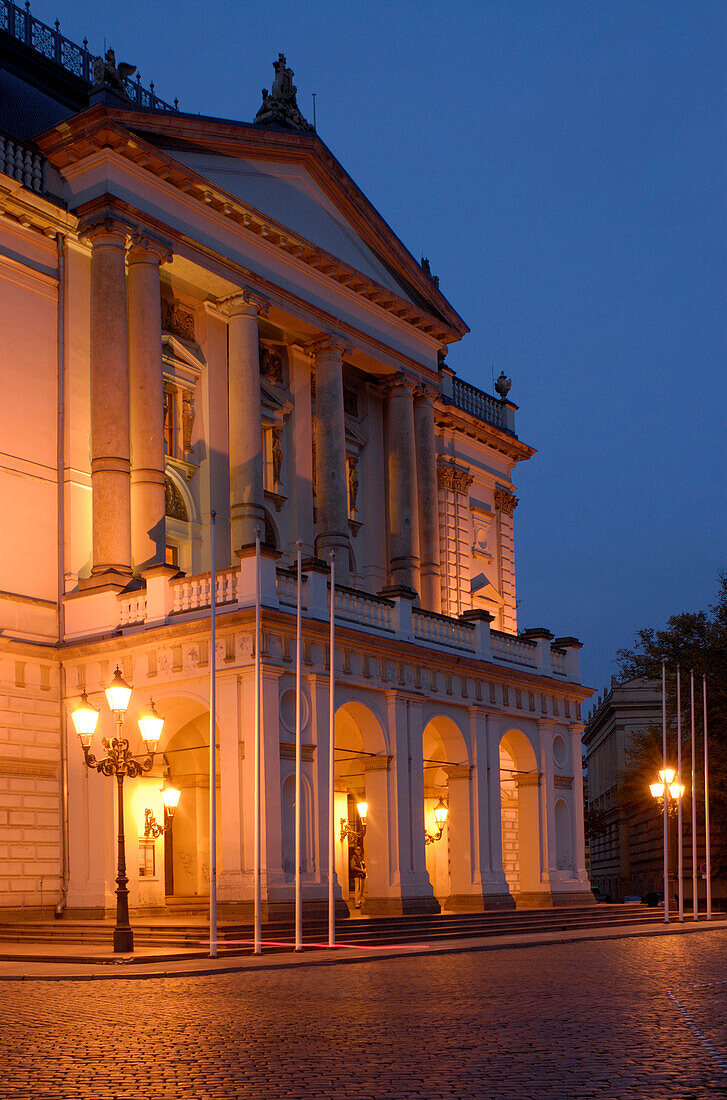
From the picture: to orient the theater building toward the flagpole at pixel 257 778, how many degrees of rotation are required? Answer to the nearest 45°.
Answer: approximately 45° to its right

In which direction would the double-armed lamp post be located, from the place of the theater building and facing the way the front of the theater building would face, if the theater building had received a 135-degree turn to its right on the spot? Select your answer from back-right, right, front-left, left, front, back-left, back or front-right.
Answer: left

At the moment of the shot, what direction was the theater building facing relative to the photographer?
facing the viewer and to the right of the viewer
